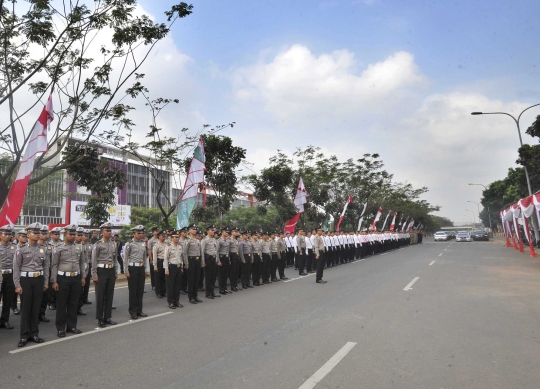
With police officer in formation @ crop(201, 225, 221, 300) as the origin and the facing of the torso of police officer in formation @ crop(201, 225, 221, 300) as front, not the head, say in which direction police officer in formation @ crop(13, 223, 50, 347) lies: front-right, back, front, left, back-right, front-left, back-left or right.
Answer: right

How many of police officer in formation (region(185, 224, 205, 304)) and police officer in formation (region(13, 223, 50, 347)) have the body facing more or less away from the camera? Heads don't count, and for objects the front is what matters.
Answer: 0

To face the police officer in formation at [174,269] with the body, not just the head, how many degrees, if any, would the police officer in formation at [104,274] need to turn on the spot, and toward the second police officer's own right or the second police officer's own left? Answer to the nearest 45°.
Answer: approximately 90° to the second police officer's own left

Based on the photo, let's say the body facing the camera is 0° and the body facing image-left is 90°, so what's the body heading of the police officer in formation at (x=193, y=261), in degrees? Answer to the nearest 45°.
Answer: approximately 315°

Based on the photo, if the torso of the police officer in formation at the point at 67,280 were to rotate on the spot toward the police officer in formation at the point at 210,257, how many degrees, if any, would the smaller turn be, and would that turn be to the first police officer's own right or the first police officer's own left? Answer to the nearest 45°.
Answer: approximately 90° to the first police officer's own left

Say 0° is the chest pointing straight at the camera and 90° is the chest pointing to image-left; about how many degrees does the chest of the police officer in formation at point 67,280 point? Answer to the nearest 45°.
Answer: approximately 315°

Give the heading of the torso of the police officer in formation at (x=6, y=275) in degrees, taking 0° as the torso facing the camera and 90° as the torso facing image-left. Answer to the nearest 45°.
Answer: approximately 315°

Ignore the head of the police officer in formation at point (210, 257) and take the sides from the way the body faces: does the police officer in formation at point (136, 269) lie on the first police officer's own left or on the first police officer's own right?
on the first police officer's own right

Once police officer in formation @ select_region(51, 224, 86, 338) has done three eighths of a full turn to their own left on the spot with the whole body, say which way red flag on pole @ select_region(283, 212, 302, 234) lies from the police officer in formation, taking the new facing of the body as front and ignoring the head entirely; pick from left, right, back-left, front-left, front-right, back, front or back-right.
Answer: front-right
